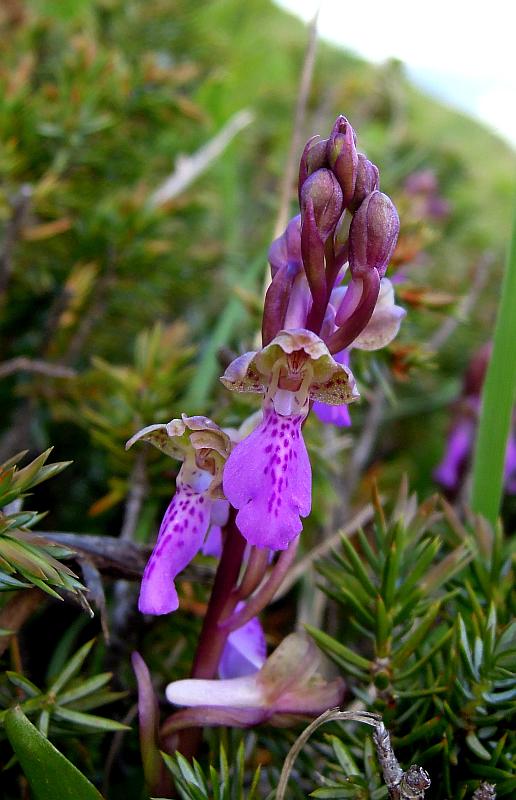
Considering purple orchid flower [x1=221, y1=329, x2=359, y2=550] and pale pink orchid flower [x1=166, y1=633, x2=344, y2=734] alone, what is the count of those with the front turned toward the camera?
1

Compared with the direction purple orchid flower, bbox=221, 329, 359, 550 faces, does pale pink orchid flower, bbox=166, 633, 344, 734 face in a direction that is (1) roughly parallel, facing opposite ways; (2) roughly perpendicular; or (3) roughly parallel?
roughly perpendicular

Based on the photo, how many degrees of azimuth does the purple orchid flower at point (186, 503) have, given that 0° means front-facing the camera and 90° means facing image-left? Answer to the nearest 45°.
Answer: approximately 45°
